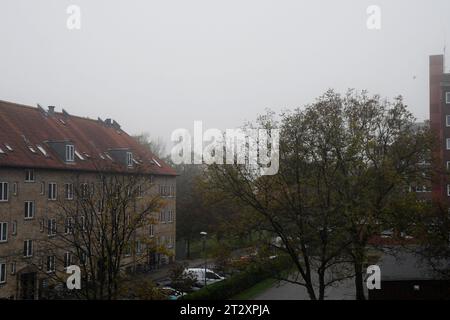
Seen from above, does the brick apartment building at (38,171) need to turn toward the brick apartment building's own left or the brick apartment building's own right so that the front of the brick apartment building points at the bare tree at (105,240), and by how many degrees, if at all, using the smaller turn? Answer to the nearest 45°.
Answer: approximately 45° to the brick apartment building's own right

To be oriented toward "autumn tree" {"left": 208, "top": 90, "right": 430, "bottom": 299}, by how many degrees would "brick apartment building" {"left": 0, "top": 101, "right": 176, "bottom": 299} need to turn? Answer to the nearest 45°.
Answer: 0° — it already faces it

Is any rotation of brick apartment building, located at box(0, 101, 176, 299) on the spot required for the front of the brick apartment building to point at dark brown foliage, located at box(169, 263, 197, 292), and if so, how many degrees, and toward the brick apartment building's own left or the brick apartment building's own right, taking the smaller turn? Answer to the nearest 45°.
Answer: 0° — it already faces it

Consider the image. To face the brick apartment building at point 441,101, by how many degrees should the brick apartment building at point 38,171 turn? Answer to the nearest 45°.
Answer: approximately 45° to its left

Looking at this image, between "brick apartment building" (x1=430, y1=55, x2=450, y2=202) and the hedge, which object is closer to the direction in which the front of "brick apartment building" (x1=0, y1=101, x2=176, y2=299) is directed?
the hedge

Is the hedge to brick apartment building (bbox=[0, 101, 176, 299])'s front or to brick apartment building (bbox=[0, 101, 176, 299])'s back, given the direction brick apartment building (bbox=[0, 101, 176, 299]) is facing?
to the front

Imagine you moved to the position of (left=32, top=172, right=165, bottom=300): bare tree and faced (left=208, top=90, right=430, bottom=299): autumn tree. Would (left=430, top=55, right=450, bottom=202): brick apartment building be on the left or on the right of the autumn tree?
left

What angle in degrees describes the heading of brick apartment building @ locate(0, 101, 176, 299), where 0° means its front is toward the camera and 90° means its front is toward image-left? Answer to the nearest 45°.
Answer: approximately 315°

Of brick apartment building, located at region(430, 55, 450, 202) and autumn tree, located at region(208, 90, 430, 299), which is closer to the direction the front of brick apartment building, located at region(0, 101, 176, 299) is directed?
the autumn tree

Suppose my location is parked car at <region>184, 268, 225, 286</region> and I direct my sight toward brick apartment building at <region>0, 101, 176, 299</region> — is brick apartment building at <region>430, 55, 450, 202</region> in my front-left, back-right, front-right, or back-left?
back-right
